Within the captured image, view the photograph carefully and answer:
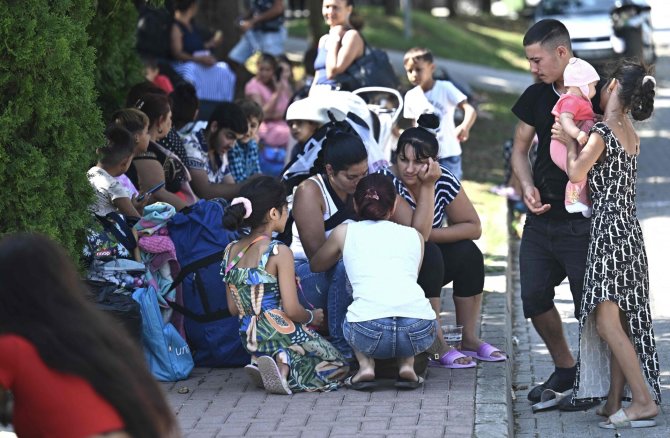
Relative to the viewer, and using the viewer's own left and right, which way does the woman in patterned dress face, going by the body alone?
facing away from the viewer and to the left of the viewer

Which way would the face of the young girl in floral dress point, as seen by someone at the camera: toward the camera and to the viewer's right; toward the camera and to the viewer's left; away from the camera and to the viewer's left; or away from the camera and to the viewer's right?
away from the camera and to the viewer's right

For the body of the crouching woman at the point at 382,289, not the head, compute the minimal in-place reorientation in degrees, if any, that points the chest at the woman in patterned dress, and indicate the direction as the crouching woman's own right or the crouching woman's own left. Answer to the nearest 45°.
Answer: approximately 90° to the crouching woman's own right

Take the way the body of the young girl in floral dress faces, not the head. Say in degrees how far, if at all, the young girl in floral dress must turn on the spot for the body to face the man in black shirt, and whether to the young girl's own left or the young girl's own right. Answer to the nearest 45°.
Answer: approximately 45° to the young girl's own right

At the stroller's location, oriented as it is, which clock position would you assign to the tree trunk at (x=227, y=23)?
The tree trunk is roughly at 4 o'clock from the stroller.

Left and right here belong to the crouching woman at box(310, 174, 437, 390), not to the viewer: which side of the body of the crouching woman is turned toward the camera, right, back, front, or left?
back

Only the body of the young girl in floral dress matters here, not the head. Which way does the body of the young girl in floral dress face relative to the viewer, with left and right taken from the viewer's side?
facing away from the viewer and to the right of the viewer

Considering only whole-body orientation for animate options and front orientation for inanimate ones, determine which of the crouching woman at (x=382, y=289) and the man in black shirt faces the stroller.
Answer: the crouching woman
